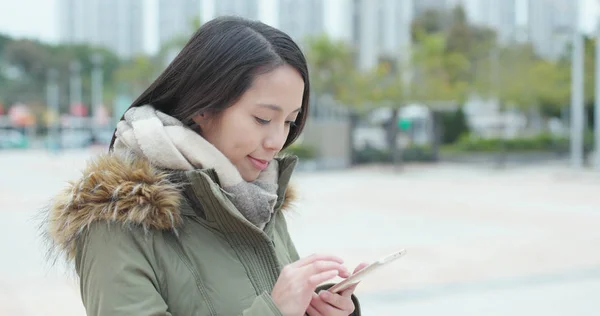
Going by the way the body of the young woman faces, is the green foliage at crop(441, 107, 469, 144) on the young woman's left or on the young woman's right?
on the young woman's left

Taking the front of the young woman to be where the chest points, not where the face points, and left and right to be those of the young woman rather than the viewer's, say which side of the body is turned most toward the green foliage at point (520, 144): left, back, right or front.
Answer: left

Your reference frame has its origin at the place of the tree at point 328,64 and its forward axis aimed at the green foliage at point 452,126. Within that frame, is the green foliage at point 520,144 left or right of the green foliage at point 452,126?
right

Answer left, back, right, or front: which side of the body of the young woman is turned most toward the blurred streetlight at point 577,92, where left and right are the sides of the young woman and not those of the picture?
left

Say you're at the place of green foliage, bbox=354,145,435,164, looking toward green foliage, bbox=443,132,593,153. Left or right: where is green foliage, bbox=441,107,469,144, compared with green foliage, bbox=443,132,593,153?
left

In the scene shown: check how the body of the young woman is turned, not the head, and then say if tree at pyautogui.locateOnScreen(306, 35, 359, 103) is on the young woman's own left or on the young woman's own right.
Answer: on the young woman's own left

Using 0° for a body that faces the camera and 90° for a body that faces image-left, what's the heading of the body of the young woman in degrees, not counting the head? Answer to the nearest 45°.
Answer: approximately 315°
